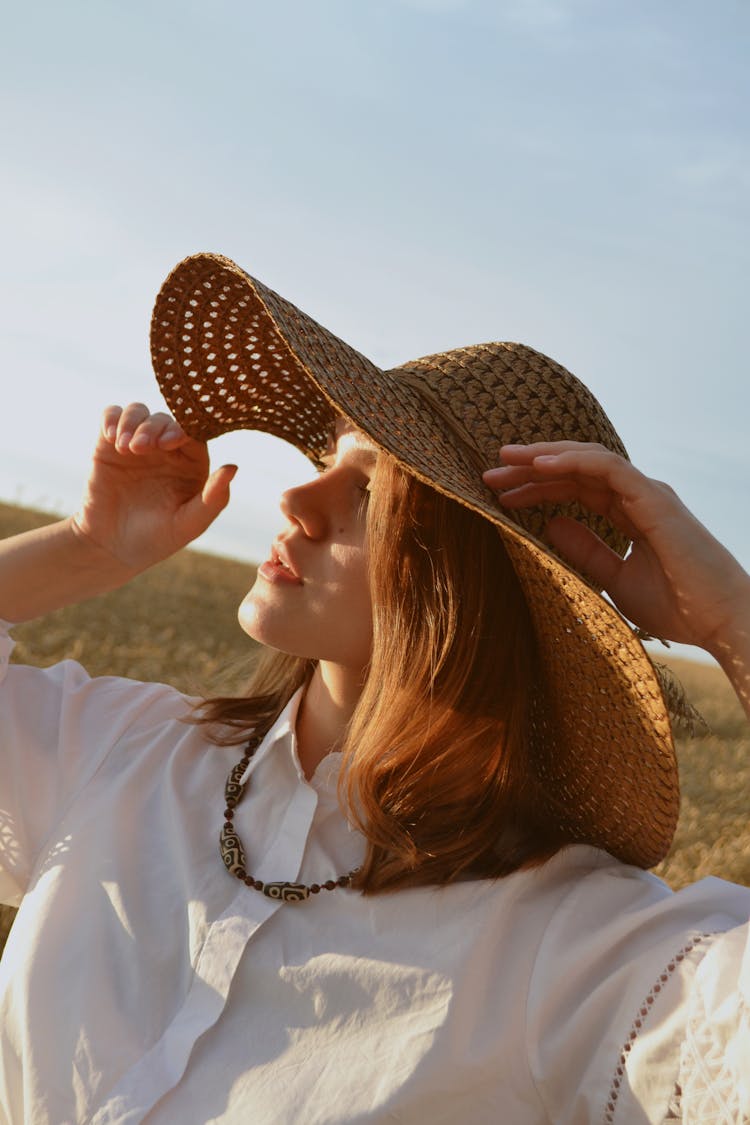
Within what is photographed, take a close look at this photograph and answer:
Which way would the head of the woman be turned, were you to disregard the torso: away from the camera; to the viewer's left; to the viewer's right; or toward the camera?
to the viewer's left

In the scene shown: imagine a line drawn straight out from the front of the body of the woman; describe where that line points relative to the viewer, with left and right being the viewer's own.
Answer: facing the viewer and to the left of the viewer
